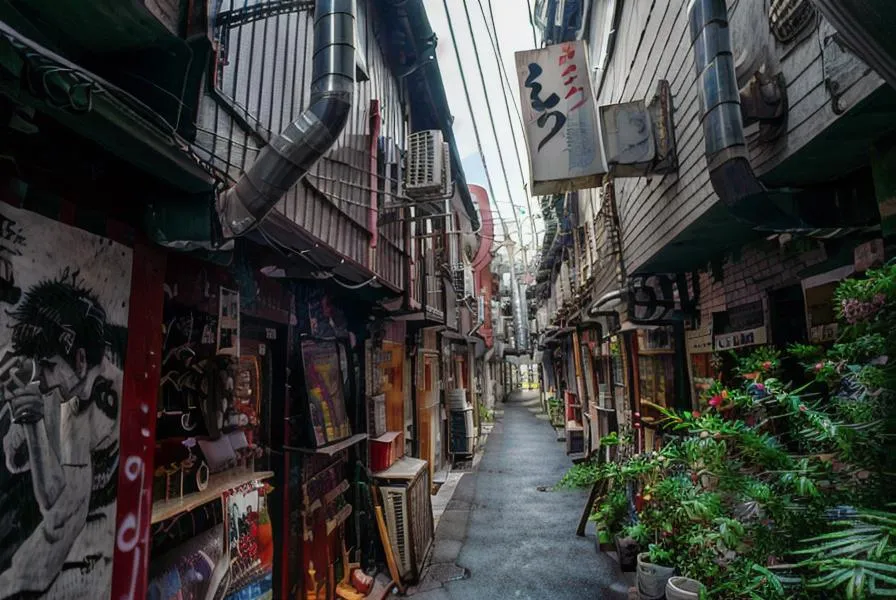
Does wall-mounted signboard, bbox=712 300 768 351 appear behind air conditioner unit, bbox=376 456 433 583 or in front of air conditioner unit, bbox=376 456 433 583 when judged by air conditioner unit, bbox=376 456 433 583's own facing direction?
in front

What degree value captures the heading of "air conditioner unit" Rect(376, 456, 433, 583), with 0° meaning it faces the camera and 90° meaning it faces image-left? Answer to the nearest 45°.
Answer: approximately 270°

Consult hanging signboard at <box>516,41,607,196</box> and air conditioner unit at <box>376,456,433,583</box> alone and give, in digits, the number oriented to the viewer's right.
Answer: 1

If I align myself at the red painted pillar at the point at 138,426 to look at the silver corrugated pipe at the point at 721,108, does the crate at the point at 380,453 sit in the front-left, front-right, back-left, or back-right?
front-left

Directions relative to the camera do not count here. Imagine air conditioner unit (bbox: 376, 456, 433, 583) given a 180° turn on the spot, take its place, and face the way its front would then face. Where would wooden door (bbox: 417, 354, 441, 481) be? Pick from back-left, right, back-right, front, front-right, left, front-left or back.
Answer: right

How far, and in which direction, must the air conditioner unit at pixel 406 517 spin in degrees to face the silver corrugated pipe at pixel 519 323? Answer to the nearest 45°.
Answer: approximately 90° to its left

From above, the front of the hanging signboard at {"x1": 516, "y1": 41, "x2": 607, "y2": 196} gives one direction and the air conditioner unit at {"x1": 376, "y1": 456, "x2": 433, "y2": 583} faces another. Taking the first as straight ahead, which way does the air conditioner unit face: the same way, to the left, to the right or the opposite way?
to the left

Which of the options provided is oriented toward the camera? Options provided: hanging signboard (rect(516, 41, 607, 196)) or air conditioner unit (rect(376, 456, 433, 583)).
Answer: the hanging signboard

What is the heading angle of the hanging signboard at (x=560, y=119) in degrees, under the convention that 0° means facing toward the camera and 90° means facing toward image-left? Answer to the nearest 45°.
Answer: approximately 0°

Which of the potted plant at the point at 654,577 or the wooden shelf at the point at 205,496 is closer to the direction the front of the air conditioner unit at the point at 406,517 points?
the potted plant

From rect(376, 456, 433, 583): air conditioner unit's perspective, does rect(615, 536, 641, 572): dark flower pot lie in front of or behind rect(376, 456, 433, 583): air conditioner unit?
in front
